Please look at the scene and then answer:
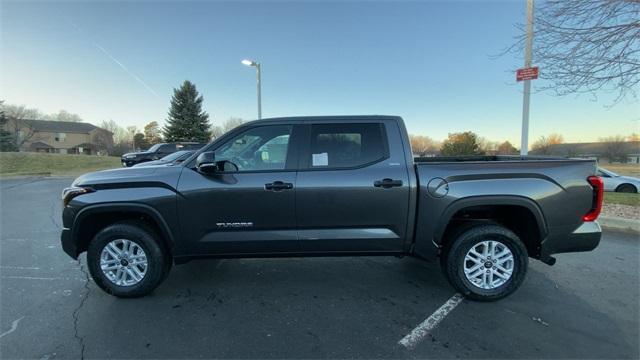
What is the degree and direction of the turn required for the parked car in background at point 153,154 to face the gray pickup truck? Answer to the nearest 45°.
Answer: approximately 90° to its left

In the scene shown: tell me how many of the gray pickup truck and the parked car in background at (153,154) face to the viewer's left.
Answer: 2

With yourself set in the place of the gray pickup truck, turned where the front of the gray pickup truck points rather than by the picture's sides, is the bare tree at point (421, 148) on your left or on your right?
on your right

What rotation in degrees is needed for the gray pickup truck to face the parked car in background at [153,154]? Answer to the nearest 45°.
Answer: approximately 45° to its right

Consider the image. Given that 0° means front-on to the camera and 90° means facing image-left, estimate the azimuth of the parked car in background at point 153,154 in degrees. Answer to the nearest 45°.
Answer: approximately 90°

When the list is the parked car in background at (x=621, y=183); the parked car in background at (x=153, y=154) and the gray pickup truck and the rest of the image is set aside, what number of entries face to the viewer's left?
2

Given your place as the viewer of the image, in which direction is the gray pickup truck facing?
facing to the left of the viewer

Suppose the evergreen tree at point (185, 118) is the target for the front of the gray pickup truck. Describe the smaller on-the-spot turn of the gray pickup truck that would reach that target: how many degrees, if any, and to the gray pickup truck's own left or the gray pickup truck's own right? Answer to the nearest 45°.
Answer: approximately 45° to the gray pickup truck's own right

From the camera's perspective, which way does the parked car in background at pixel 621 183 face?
to the viewer's right
